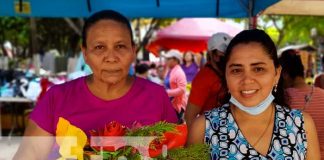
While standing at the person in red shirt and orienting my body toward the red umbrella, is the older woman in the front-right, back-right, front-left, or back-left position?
back-left

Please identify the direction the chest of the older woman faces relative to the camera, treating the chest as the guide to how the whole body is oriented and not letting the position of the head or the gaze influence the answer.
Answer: toward the camera

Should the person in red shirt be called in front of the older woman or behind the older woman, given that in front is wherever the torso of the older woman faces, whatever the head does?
behind

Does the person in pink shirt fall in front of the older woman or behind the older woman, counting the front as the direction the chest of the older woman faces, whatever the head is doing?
behind

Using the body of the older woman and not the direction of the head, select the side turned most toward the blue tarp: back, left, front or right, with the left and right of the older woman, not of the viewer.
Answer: back
